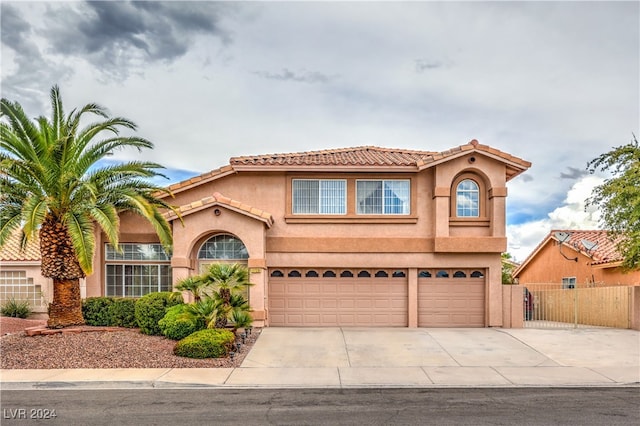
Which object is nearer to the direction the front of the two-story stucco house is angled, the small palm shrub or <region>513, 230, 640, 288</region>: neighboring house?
the small palm shrub

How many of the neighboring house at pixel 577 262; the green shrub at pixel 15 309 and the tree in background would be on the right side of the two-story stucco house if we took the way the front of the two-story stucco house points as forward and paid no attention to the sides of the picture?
1

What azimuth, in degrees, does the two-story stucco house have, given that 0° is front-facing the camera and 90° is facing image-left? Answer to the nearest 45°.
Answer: approximately 0°

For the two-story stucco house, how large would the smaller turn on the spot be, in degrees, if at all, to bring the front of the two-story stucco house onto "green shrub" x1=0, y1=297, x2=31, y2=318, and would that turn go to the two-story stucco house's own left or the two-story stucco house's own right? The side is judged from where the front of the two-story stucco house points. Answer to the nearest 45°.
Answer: approximately 90° to the two-story stucco house's own right

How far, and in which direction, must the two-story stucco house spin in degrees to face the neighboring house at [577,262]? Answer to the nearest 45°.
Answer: approximately 135° to its left

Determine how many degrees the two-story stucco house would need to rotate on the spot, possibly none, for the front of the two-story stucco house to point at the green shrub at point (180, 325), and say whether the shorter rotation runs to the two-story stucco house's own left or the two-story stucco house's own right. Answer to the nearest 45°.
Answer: approximately 45° to the two-story stucco house's own right

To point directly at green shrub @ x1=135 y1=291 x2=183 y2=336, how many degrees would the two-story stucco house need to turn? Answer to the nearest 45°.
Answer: approximately 45° to its right

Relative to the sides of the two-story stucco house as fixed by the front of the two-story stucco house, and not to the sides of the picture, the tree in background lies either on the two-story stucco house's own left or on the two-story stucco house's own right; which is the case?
on the two-story stucco house's own left
